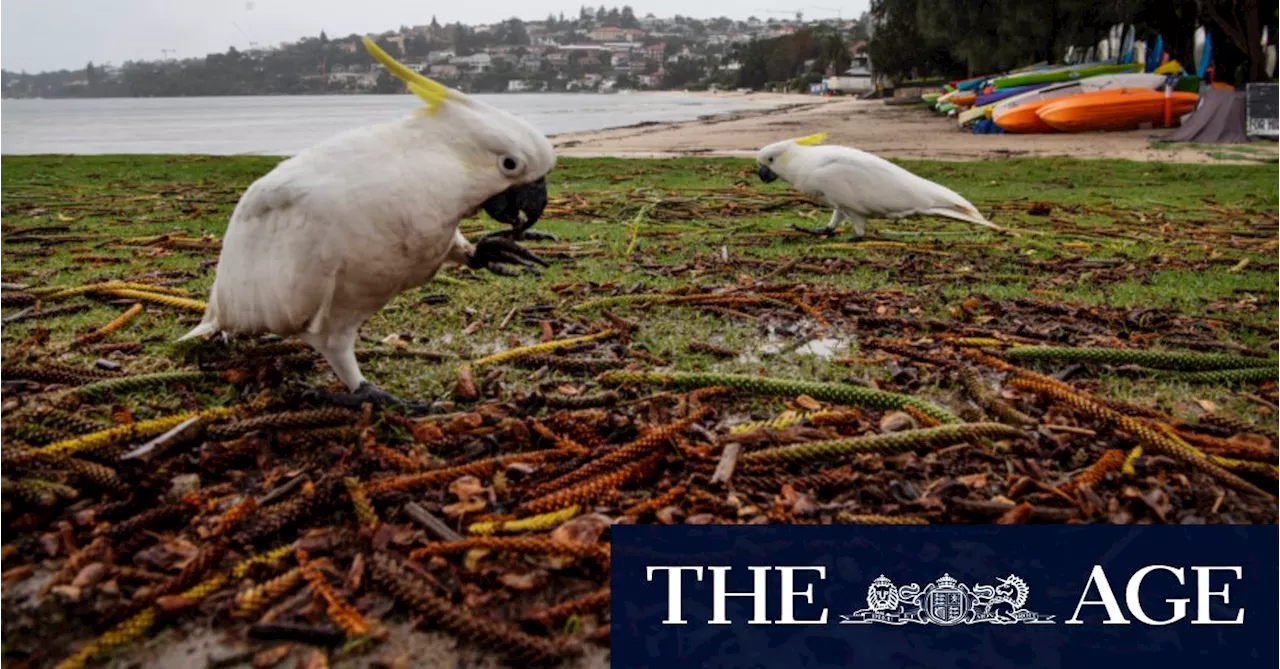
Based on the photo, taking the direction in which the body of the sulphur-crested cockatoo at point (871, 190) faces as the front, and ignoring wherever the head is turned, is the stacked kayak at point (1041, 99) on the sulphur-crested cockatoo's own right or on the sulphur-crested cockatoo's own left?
on the sulphur-crested cockatoo's own right

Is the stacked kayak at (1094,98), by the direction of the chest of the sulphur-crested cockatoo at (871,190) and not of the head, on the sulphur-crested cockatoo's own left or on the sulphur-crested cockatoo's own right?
on the sulphur-crested cockatoo's own right

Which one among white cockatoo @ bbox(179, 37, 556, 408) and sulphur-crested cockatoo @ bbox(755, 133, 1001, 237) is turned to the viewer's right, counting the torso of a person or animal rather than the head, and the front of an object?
the white cockatoo

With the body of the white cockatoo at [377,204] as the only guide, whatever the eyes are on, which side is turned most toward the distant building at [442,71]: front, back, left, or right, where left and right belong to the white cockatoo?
left

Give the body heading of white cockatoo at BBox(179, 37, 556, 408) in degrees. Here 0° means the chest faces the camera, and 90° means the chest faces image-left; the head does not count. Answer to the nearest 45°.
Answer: approximately 270°

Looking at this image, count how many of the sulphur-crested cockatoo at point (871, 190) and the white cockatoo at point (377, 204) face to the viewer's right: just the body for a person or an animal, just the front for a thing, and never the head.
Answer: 1

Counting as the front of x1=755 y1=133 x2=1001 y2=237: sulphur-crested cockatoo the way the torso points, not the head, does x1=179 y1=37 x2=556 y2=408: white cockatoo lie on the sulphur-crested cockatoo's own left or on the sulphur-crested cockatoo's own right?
on the sulphur-crested cockatoo's own left

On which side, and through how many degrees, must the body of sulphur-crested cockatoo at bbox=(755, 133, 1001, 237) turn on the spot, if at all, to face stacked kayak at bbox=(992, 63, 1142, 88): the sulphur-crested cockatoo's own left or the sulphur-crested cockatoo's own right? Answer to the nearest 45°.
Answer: approximately 90° to the sulphur-crested cockatoo's own right

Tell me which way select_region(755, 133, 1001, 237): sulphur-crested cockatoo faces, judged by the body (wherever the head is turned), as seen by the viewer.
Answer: to the viewer's left
